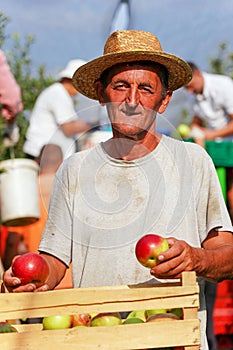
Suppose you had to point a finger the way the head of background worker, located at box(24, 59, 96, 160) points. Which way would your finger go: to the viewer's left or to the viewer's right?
to the viewer's right

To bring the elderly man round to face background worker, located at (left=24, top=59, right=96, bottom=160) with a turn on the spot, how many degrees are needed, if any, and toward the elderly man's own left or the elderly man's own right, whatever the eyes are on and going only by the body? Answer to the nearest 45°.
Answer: approximately 180°

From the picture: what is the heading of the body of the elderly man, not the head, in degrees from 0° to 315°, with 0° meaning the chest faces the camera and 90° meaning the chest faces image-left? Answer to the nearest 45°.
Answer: approximately 0°
